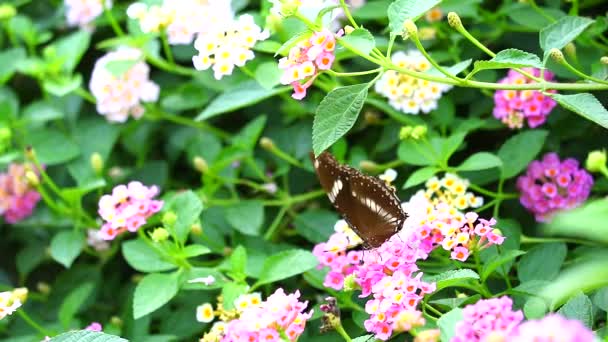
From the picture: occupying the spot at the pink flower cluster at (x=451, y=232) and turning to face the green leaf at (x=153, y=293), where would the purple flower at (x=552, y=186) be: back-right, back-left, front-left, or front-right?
back-right

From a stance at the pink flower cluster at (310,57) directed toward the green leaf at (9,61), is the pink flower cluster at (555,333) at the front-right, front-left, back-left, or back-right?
back-left

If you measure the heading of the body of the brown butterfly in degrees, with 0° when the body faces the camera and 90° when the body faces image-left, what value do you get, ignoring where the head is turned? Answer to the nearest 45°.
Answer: approximately 90°
